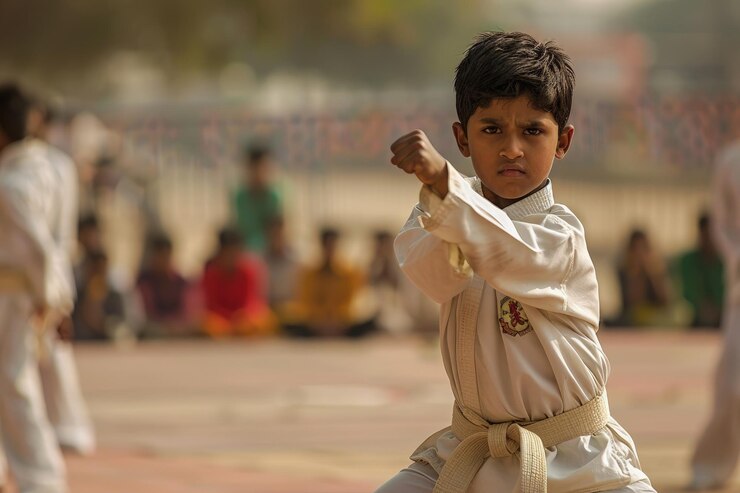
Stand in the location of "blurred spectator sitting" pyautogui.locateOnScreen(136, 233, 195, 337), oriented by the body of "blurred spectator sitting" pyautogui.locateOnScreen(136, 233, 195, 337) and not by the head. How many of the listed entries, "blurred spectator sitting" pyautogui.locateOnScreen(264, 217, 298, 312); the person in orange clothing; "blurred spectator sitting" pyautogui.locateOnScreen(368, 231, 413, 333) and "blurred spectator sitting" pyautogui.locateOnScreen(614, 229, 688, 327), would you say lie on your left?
4

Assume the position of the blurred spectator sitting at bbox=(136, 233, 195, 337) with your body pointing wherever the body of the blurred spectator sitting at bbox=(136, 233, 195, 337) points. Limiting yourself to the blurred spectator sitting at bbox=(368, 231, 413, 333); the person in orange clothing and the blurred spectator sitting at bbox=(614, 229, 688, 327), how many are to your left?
3

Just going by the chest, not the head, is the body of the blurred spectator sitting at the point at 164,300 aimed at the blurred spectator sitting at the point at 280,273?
no

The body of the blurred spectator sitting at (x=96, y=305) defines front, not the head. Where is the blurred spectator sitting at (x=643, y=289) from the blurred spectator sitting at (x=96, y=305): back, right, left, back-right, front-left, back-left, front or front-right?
left

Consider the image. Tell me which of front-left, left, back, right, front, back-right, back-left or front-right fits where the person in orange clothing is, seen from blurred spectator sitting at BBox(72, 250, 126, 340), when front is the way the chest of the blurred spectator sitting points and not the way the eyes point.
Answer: left

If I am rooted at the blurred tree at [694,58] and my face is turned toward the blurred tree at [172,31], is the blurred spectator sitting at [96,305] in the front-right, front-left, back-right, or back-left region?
front-left

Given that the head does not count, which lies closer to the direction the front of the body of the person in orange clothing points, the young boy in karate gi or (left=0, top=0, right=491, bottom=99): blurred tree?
the young boy in karate gi

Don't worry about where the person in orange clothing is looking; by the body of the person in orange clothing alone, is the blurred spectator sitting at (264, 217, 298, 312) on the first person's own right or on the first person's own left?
on the first person's own right

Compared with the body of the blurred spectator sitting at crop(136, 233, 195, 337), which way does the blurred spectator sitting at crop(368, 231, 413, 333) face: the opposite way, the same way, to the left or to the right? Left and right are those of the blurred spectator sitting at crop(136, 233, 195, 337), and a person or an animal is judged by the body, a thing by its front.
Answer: the same way

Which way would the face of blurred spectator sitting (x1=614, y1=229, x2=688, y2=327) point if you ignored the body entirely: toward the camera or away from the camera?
toward the camera

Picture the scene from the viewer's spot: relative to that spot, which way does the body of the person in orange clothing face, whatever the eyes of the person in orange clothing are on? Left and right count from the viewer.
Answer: facing the viewer

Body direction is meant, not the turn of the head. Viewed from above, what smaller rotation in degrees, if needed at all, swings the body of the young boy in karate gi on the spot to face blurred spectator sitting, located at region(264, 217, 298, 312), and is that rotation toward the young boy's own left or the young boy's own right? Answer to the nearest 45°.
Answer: approximately 180°

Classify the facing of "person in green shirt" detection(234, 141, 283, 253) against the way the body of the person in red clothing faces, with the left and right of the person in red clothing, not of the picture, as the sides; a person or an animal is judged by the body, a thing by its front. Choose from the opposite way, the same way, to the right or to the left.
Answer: the same way

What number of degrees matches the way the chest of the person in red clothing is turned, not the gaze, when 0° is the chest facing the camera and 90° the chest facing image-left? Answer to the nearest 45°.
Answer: approximately 0°

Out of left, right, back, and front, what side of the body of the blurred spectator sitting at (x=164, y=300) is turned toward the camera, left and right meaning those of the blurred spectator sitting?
front

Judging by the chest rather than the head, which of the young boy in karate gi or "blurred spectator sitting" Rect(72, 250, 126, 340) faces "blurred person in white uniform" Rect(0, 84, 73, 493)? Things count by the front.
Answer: the blurred spectator sitting

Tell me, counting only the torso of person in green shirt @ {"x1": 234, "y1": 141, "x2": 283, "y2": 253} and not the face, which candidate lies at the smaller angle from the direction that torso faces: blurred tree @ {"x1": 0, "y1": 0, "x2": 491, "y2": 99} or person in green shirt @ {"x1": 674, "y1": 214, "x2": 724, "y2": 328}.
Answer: the person in green shirt
